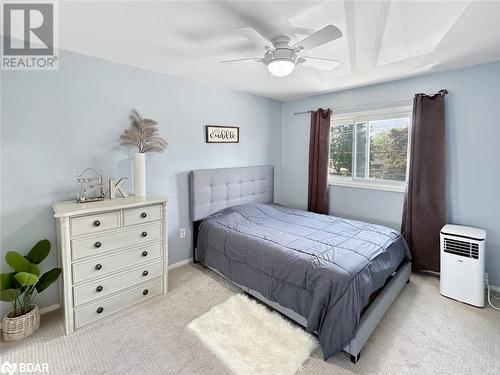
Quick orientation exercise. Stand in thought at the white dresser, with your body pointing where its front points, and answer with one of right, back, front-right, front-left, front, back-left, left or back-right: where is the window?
front-left

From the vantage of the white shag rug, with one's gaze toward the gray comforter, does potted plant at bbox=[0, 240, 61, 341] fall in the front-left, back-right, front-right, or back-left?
back-left

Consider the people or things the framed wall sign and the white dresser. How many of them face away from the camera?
0

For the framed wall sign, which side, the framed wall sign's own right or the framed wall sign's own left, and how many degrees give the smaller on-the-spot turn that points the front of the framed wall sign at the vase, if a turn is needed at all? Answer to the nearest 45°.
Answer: approximately 90° to the framed wall sign's own right

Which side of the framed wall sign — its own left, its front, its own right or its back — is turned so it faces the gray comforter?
front

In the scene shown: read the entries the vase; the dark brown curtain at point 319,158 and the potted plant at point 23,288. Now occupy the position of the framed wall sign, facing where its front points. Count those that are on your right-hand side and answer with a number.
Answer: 2

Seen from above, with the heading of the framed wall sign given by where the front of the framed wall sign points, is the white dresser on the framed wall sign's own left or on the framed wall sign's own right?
on the framed wall sign's own right

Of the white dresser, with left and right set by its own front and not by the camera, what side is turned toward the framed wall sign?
left

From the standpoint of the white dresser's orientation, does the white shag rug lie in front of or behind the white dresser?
in front

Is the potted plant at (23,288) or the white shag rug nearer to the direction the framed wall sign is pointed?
the white shag rug

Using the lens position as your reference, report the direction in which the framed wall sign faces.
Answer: facing the viewer and to the right of the viewer

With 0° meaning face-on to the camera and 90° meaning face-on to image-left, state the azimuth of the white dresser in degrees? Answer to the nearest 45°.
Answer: approximately 315°

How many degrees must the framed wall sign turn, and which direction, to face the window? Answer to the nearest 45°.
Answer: approximately 45° to its left
